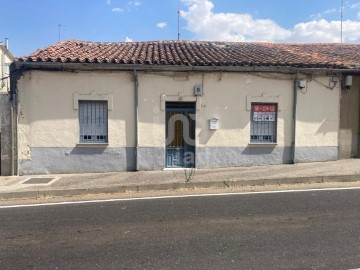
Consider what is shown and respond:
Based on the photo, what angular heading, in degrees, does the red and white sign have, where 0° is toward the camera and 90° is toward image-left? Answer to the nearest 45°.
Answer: approximately 0°

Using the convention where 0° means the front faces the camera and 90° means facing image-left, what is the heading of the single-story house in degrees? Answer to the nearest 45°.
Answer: approximately 0°
